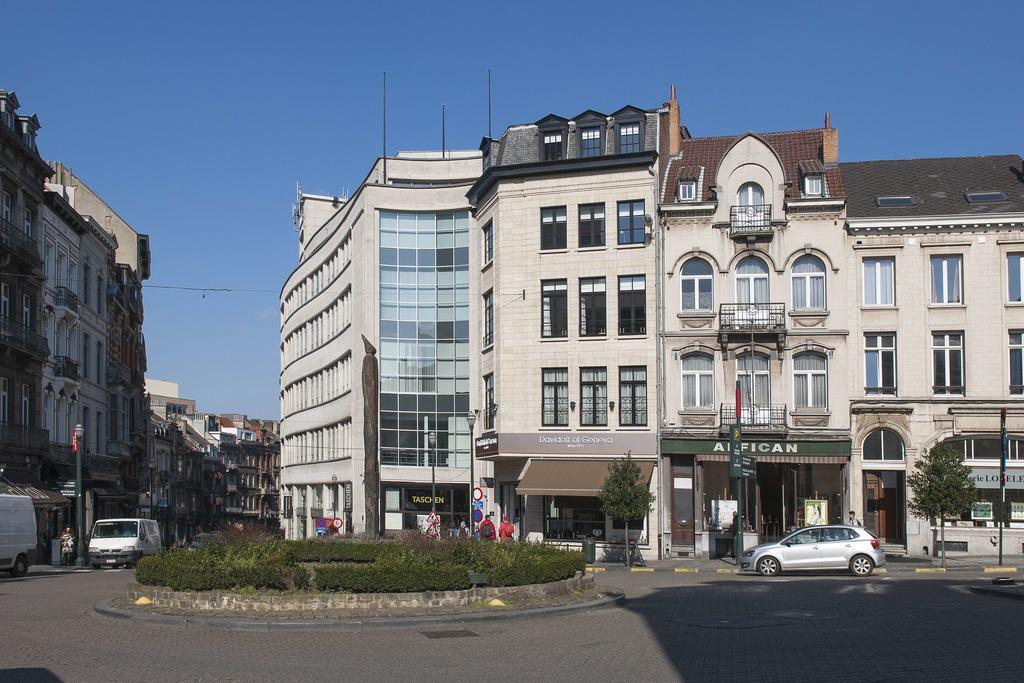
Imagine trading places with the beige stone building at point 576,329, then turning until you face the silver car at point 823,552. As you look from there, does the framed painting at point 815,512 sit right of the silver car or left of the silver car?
left

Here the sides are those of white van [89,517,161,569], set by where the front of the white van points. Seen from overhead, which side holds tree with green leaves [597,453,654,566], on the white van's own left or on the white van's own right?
on the white van's own left

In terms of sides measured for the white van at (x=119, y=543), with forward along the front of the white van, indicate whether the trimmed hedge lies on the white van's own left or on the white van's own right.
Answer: on the white van's own left

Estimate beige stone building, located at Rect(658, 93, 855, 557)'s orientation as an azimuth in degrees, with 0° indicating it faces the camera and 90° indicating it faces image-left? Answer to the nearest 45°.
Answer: approximately 0°

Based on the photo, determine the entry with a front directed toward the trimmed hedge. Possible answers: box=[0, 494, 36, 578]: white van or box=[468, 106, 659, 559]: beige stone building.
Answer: the beige stone building

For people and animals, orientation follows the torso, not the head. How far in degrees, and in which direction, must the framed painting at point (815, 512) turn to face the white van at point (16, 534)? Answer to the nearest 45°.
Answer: approximately 45° to its right

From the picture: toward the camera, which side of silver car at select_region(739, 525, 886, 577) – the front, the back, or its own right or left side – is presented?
left

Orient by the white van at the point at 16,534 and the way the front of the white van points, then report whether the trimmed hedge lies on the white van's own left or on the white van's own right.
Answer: on the white van's own left

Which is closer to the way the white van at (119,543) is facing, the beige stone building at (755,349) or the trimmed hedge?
the trimmed hedge

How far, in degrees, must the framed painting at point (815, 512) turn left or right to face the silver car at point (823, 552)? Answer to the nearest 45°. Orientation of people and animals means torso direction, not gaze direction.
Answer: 0° — it already faces it
